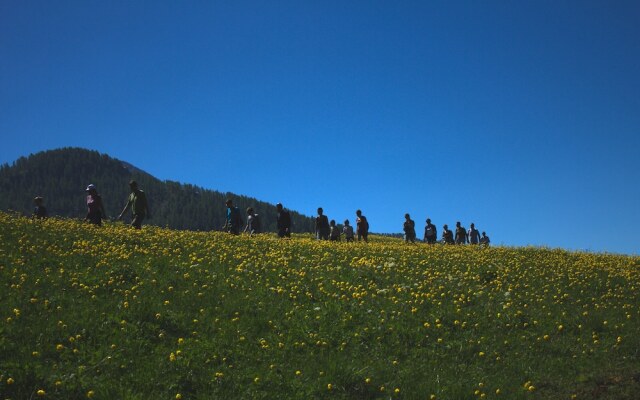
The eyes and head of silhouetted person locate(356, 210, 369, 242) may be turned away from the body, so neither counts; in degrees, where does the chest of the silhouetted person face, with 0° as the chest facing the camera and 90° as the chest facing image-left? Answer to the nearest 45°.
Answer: approximately 90°

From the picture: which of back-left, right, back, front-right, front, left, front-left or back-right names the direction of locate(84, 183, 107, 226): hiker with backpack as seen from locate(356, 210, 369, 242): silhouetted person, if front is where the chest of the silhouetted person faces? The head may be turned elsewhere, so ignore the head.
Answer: front-left

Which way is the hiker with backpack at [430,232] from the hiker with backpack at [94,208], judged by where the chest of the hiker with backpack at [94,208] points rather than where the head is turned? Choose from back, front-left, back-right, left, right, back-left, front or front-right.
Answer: back

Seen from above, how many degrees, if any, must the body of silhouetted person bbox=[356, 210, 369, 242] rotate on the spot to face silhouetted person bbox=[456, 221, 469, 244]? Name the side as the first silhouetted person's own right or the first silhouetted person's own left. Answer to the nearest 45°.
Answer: approximately 135° to the first silhouetted person's own right

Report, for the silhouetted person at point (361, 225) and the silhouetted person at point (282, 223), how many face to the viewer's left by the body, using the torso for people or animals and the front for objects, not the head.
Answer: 2

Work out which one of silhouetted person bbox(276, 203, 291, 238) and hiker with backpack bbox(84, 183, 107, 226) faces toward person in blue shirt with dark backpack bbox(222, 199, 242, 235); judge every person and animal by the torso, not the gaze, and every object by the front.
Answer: silhouetted person bbox(276, 203, 291, 238)

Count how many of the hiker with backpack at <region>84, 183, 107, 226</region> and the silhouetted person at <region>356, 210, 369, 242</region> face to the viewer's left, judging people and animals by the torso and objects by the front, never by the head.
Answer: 2

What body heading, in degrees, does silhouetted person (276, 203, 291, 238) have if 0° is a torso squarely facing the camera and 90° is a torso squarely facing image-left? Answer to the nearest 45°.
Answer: approximately 90°

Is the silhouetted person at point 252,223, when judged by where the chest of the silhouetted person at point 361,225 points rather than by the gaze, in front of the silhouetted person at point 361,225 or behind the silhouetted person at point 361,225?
in front

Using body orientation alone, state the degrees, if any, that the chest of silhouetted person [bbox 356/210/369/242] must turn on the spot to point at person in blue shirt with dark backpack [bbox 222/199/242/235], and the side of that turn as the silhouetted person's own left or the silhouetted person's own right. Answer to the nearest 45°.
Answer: approximately 45° to the silhouetted person's own left

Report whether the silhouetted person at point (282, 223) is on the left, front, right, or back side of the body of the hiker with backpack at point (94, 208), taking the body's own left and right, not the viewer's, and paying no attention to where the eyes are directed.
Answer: back

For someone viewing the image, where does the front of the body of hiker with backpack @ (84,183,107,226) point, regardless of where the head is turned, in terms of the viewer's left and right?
facing to the left of the viewer

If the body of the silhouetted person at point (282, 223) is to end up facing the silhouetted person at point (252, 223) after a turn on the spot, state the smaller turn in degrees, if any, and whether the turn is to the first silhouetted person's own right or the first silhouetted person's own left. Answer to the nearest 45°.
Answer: approximately 45° to the first silhouetted person's own right

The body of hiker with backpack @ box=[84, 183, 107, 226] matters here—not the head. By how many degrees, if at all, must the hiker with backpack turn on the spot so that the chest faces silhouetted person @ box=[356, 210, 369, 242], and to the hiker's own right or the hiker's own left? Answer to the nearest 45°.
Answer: approximately 180°
